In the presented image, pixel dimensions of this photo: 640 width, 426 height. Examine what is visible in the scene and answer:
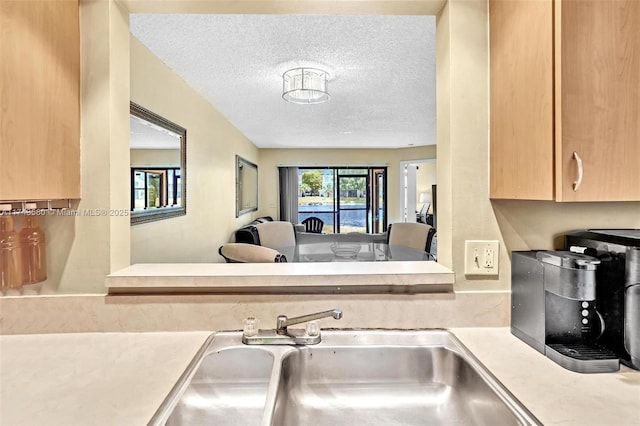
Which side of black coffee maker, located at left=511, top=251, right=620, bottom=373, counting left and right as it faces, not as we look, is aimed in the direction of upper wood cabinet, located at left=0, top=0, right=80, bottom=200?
right

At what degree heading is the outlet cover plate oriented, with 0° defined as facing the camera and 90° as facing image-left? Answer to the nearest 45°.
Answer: approximately 0°

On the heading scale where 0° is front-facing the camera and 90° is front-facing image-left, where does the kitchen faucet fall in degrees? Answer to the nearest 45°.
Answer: approximately 0°

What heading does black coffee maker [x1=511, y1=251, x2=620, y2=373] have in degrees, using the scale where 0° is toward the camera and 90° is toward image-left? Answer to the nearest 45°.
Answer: approximately 315°

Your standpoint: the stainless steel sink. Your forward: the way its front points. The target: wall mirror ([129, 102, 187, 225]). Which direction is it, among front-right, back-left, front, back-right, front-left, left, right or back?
back-right

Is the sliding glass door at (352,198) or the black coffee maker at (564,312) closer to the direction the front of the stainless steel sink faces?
the black coffee maker

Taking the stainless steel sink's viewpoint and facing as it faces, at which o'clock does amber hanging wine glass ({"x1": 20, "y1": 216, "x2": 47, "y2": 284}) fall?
The amber hanging wine glass is roughly at 3 o'clock from the stainless steel sink.

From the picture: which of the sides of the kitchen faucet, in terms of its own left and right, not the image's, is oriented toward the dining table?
back

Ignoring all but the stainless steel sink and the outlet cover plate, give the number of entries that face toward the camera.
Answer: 2

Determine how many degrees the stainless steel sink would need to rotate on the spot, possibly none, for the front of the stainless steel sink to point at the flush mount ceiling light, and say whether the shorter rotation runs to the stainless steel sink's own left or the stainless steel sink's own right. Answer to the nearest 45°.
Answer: approximately 180°

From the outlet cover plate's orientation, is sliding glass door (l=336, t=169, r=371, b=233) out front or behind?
behind

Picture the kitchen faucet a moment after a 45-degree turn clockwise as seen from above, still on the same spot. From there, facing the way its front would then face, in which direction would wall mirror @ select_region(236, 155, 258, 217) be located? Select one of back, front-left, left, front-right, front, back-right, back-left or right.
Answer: back-right
